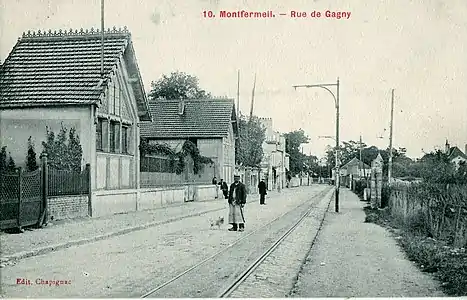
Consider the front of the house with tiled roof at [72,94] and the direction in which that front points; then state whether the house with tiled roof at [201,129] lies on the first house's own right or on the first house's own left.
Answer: on the first house's own left

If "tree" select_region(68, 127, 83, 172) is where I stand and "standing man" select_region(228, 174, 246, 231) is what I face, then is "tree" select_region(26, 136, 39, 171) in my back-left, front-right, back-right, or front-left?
back-right

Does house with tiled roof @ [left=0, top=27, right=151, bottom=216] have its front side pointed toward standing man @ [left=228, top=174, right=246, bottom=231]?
yes

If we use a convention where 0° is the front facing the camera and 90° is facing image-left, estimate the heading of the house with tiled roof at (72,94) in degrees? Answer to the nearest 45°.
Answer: approximately 315°

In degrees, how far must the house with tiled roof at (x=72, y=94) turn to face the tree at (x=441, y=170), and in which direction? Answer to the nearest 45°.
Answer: approximately 45° to its left

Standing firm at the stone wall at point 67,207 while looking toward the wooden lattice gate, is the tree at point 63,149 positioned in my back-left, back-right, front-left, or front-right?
back-right

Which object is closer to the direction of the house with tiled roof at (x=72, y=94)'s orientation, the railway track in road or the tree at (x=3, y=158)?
the railway track in road
